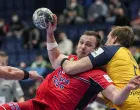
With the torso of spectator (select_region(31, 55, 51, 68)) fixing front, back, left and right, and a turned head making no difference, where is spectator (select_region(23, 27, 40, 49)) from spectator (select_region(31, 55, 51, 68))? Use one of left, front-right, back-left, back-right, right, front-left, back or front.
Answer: back

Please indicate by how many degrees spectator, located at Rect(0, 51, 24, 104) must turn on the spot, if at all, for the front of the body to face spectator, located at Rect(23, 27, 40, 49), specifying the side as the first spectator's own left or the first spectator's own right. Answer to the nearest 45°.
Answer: approximately 180°

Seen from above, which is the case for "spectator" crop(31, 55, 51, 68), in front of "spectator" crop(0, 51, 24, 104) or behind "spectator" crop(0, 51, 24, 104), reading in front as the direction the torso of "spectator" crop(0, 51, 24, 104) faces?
behind

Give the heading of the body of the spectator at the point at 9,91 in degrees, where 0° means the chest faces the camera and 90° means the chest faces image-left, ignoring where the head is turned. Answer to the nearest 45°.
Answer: approximately 0°

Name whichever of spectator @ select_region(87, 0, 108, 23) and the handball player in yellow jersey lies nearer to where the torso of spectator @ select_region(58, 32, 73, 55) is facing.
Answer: the handball player in yellow jersey

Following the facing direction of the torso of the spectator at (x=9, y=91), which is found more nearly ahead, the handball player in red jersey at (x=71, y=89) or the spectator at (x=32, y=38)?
the handball player in red jersey

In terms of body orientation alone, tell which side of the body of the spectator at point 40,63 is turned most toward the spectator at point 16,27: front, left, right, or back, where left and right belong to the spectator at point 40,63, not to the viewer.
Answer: back

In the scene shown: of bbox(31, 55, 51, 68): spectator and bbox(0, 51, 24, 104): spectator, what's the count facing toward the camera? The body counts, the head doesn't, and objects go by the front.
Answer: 2

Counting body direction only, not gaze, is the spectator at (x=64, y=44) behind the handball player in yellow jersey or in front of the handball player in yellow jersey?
in front

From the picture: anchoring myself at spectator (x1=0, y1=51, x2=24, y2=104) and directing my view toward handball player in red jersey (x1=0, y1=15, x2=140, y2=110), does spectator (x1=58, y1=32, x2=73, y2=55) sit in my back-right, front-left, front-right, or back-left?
back-left
